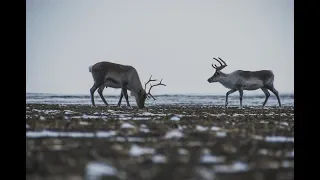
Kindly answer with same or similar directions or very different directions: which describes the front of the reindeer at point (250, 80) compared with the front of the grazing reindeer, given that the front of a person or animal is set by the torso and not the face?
very different directions

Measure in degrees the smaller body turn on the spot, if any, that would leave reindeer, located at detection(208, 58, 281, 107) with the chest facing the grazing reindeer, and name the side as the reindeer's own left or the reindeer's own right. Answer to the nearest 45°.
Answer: approximately 45° to the reindeer's own left

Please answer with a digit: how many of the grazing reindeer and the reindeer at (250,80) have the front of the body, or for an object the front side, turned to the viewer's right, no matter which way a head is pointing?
1

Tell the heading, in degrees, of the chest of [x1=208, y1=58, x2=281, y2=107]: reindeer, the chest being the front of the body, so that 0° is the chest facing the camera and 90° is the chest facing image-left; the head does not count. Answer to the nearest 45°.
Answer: approximately 90°

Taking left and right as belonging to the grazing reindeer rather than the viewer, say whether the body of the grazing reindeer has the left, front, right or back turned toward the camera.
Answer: right
